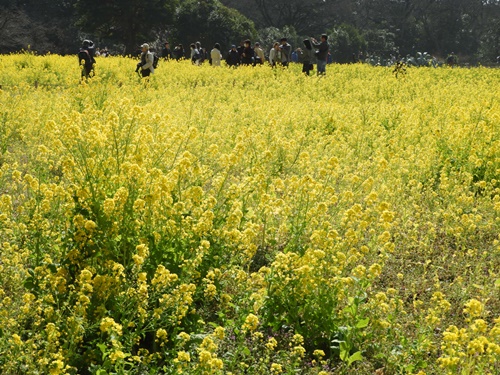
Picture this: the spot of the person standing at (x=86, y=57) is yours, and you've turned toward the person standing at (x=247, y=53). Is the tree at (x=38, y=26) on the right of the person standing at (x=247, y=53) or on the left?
left

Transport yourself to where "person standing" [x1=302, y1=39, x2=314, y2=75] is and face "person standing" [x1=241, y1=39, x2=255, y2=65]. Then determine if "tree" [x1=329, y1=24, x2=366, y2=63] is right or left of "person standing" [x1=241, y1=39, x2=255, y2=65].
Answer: right

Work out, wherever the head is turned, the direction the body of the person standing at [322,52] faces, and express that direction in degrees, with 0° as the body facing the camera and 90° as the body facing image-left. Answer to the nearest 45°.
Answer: approximately 90°

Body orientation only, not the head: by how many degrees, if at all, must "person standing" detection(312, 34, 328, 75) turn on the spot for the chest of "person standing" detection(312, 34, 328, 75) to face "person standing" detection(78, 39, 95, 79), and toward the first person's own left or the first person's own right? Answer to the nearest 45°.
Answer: approximately 45° to the first person's own left

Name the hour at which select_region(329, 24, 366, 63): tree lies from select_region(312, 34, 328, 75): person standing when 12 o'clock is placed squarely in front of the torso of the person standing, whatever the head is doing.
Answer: The tree is roughly at 3 o'clock from the person standing.

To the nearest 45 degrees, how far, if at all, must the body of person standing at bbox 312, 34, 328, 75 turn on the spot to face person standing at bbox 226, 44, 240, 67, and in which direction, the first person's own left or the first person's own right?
approximately 45° to the first person's own right

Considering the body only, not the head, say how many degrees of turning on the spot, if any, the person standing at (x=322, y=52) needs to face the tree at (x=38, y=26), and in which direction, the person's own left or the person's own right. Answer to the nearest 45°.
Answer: approximately 45° to the person's own right

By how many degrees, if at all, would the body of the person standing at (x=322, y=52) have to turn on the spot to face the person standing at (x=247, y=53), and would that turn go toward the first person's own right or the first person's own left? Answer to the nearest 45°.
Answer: approximately 45° to the first person's own right

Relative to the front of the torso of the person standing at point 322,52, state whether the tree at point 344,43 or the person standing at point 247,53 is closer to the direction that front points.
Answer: the person standing

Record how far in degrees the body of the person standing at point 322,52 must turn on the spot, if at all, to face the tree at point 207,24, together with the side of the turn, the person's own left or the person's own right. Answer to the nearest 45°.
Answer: approximately 90° to the person's own right

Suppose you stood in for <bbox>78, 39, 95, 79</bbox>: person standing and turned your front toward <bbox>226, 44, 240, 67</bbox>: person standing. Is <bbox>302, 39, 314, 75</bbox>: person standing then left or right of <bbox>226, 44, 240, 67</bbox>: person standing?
right
